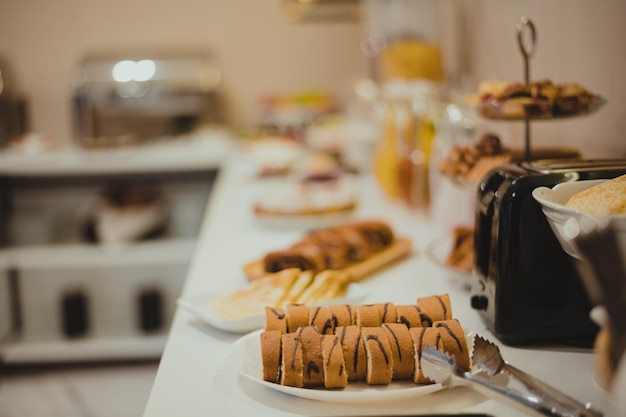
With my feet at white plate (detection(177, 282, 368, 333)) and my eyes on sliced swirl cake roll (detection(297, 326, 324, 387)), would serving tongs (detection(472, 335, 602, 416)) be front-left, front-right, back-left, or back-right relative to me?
front-left

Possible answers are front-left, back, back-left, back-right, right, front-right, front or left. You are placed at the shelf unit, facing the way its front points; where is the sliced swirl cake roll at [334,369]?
front

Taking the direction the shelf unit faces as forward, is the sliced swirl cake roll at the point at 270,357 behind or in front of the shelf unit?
in front

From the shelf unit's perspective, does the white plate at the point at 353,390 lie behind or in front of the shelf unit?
in front

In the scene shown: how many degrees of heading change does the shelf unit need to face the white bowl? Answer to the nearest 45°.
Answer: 0° — it already faces it

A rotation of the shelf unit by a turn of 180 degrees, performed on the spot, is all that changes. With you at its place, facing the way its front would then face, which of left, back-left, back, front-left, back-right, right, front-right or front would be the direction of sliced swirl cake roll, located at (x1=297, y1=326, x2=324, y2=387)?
back

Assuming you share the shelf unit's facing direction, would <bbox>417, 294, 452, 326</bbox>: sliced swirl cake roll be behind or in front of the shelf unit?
in front

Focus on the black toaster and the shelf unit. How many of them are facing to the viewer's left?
1

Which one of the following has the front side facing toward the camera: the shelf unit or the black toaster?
the shelf unit

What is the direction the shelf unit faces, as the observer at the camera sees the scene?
facing the viewer

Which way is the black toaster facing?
to the viewer's left

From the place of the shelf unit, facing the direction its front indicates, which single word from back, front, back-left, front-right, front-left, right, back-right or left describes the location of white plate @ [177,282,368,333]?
front
